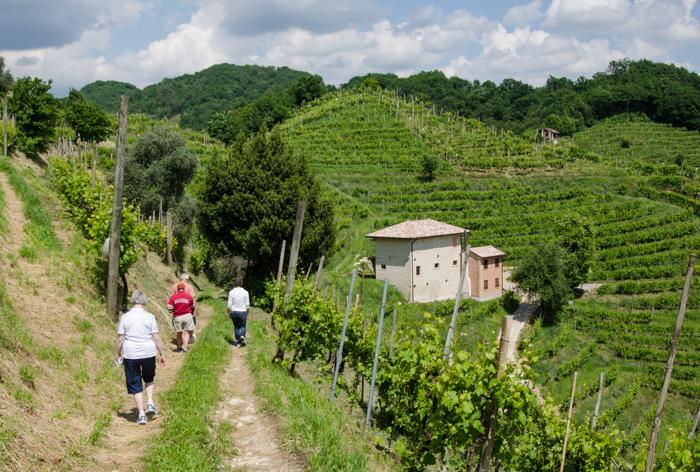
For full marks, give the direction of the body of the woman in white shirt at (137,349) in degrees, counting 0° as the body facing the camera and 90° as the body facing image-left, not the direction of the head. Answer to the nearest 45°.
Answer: approximately 180°

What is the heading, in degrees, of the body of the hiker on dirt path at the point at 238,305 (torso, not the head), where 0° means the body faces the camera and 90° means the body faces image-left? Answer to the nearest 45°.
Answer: approximately 180°

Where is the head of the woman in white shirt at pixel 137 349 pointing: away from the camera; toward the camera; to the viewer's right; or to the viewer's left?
away from the camera

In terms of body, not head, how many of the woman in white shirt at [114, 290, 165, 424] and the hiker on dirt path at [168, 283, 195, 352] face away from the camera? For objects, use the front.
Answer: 2

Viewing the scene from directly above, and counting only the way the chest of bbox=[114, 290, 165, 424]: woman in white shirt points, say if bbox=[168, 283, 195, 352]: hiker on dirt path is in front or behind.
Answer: in front

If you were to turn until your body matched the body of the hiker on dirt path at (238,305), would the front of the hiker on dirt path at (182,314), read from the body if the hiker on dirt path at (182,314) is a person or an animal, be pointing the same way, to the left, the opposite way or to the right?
the same way

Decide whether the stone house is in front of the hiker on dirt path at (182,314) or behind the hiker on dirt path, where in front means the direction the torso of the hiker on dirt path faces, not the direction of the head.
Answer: in front

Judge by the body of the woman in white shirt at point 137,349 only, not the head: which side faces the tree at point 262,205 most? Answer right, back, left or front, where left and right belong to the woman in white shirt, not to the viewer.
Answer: front

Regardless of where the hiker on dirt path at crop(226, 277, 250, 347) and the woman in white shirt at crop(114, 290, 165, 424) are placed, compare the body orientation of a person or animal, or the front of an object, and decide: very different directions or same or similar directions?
same or similar directions

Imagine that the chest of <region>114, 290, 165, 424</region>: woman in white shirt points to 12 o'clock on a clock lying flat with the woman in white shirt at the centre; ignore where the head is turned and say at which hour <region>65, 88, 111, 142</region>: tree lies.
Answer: The tree is roughly at 12 o'clock from the woman in white shirt.

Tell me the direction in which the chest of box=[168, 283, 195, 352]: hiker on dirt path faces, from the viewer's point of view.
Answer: away from the camera

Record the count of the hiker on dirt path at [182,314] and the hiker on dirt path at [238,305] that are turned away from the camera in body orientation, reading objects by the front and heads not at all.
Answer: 2

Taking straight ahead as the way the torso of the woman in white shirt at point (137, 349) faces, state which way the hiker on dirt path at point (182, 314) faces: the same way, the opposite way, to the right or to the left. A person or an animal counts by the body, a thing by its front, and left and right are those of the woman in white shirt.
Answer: the same way
